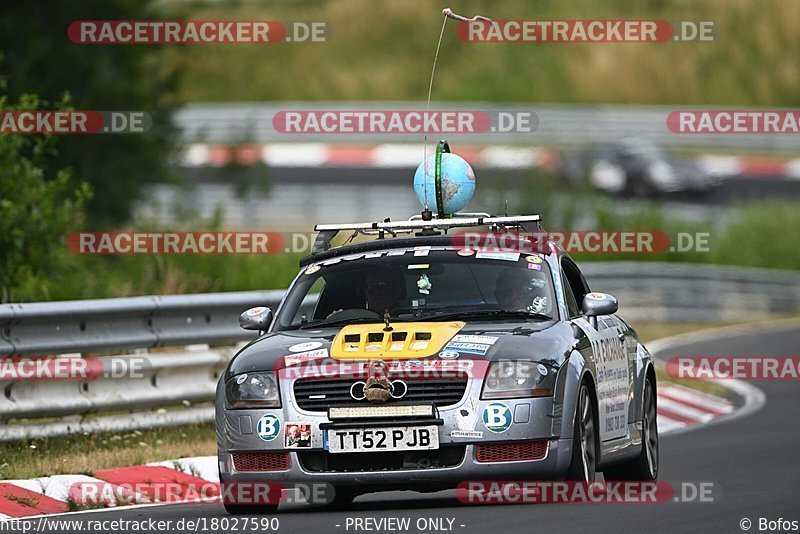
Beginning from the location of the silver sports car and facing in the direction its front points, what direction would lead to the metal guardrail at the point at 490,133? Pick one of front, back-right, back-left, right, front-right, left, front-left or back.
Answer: back

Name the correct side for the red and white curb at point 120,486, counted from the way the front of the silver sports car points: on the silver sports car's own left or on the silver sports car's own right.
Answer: on the silver sports car's own right

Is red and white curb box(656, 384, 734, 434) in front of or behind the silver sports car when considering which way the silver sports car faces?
behind

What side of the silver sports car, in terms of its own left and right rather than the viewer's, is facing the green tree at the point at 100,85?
back

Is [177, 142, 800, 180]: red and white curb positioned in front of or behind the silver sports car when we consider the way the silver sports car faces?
behind

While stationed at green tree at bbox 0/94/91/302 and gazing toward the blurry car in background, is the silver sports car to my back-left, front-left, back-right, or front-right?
back-right

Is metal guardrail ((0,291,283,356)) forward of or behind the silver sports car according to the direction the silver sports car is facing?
behind

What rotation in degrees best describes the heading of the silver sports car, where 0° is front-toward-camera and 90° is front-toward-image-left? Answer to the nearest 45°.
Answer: approximately 0°

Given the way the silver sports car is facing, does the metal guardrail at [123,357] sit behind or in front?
behind
